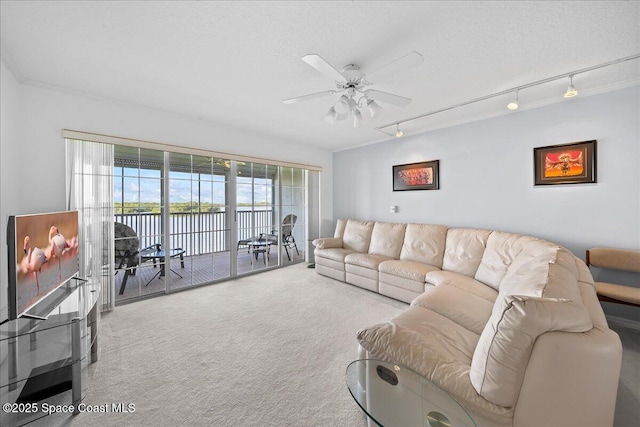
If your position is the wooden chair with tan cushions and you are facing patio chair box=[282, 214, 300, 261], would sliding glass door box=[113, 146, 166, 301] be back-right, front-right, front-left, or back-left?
front-left

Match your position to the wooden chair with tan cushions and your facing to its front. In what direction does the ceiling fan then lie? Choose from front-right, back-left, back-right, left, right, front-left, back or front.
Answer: front

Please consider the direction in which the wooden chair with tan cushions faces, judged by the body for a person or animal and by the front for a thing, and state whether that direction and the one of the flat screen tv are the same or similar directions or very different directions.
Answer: very different directions

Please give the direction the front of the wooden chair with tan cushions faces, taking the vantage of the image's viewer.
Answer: facing the viewer and to the left of the viewer

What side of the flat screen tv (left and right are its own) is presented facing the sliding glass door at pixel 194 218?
left

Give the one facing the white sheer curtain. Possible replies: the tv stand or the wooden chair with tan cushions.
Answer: the wooden chair with tan cushions

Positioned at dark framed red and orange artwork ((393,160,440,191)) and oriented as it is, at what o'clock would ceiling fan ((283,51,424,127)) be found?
The ceiling fan is roughly at 11 o'clock from the dark framed red and orange artwork.

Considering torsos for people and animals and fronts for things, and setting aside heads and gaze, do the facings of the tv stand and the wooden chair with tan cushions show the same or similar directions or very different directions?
very different directions

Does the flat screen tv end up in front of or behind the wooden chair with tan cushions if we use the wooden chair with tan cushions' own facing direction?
in front

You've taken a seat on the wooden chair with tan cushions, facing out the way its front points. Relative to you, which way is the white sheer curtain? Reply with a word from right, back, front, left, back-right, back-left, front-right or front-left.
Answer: front

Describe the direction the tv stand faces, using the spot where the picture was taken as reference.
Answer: facing the viewer and to the right of the viewer

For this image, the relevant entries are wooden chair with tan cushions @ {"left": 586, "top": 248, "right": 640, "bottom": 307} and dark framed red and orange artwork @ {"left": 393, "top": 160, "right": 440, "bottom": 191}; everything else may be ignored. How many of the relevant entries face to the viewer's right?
0

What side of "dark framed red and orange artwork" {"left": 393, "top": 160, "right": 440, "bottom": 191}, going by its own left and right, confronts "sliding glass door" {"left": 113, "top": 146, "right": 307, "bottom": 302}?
front
